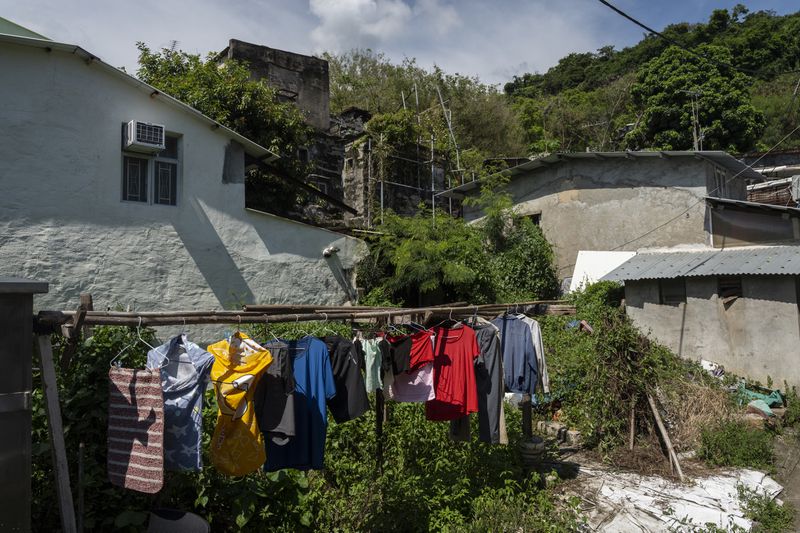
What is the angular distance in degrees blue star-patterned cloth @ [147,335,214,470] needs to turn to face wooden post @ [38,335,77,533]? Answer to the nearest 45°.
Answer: approximately 90° to its right

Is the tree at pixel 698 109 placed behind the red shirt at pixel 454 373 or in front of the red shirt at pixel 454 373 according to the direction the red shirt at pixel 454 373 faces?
behind

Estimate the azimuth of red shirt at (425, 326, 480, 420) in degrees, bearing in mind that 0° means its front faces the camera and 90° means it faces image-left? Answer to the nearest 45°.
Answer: approximately 45°

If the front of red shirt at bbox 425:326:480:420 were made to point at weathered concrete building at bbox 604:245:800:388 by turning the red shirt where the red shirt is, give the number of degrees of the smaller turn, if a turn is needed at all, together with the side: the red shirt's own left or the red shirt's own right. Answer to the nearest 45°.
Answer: approximately 180°

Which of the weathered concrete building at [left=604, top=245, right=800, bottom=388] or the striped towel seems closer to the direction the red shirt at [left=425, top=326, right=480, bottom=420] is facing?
the striped towel

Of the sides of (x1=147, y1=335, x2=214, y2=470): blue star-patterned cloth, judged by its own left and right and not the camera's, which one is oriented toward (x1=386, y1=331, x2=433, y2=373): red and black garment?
left
